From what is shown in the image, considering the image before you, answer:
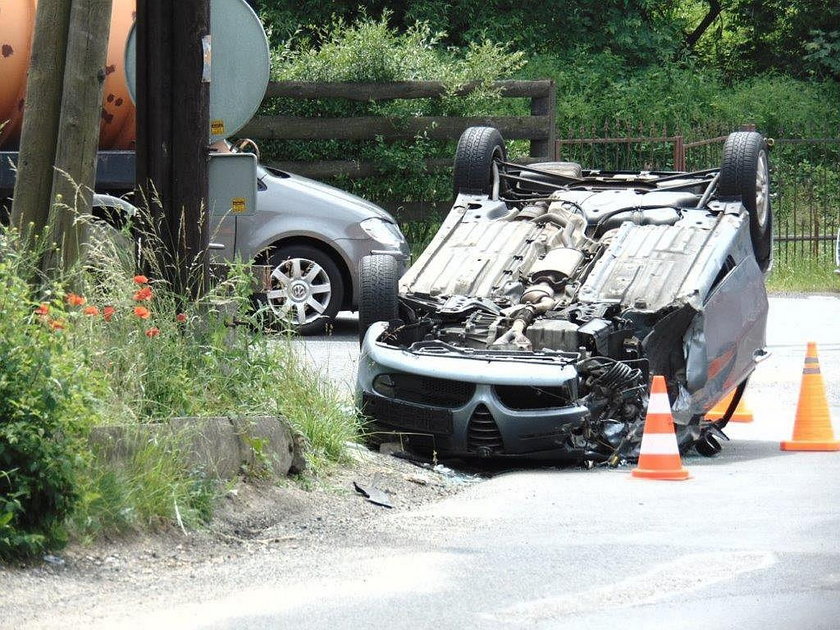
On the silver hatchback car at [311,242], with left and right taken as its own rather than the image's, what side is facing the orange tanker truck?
back

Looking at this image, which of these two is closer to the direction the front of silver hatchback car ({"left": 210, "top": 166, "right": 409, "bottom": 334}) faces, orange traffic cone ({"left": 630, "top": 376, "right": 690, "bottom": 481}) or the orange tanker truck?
the orange traffic cone

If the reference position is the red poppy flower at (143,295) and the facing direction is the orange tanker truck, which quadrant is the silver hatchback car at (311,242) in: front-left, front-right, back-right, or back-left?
front-right

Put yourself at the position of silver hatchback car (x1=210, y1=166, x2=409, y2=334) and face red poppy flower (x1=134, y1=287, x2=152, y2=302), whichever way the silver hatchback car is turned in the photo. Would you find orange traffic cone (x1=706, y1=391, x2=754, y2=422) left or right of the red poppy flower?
left

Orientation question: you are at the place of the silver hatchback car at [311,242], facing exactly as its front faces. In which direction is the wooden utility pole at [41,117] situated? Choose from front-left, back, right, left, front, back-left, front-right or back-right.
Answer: right

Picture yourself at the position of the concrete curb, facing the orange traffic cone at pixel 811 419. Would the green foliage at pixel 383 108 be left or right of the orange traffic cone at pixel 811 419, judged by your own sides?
left

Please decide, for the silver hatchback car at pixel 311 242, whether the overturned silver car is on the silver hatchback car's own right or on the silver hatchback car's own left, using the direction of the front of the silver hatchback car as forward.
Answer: on the silver hatchback car's own right

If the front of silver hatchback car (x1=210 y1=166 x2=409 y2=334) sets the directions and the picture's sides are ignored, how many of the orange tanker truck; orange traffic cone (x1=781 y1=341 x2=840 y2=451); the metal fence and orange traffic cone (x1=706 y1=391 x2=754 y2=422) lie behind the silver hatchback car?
1

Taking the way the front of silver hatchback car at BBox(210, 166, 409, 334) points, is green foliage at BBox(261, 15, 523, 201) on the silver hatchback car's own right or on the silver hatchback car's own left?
on the silver hatchback car's own left

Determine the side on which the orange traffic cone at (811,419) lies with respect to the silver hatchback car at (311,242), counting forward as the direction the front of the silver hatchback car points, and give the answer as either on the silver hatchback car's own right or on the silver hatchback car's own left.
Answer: on the silver hatchback car's own right

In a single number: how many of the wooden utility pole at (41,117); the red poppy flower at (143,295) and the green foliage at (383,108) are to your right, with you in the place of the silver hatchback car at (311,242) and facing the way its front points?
2

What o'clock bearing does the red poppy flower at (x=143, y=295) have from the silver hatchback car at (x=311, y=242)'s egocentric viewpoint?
The red poppy flower is roughly at 3 o'clock from the silver hatchback car.

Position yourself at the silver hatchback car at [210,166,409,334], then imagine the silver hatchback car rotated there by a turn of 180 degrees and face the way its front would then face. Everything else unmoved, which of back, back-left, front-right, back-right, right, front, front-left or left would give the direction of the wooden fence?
right

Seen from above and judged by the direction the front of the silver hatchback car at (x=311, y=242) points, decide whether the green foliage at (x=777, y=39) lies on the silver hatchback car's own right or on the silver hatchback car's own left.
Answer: on the silver hatchback car's own left

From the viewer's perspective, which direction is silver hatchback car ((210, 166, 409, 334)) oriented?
to the viewer's right

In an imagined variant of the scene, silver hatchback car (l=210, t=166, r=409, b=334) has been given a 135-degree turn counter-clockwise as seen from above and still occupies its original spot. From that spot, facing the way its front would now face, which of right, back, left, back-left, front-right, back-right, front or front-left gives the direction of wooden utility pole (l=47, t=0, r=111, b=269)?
back-left
